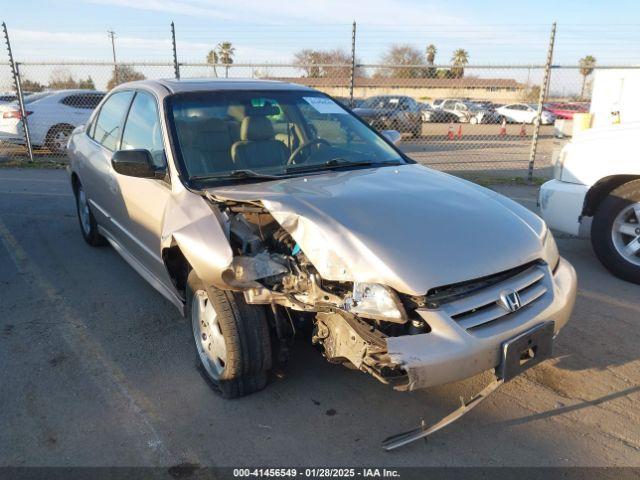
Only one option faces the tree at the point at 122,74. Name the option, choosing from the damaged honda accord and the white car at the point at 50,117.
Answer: the white car

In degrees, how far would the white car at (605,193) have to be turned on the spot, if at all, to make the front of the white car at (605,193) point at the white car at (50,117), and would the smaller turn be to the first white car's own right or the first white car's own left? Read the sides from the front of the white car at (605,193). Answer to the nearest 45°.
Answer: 0° — it already faces it

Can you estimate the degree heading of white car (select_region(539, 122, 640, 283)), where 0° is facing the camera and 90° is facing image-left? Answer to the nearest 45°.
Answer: approximately 90°

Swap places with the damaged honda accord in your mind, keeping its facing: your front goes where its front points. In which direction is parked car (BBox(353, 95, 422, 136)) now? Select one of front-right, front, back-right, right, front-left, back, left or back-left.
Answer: back-left

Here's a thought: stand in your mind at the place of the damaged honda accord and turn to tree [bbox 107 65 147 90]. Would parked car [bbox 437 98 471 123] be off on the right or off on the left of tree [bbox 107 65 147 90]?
right

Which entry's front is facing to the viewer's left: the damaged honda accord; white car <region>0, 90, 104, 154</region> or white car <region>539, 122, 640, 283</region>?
white car <region>539, 122, 640, 283</region>

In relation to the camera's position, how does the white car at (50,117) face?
facing away from the viewer and to the right of the viewer

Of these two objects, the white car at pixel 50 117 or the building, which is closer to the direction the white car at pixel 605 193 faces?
the white car
